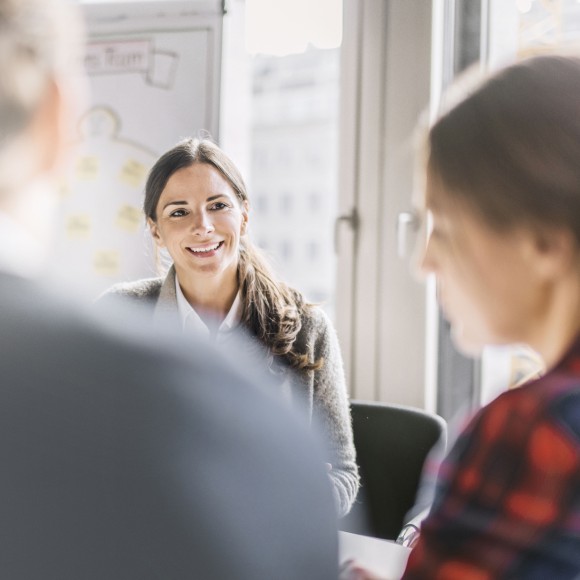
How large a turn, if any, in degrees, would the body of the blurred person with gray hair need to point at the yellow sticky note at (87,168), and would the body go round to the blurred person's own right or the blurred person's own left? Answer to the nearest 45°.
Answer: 0° — they already face it

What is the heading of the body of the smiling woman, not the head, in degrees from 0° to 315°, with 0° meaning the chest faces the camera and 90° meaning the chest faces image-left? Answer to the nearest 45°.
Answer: approximately 0°

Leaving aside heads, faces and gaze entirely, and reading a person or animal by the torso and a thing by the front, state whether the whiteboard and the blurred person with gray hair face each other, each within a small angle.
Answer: yes

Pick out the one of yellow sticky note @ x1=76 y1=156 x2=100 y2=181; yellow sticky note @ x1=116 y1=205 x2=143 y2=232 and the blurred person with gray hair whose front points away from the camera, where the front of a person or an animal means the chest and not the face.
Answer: the blurred person with gray hair

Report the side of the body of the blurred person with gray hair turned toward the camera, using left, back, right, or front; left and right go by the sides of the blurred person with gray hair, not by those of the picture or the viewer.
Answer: back

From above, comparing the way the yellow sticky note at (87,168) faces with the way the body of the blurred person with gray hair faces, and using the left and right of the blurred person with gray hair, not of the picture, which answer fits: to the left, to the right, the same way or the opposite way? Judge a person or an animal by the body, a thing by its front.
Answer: the opposite way

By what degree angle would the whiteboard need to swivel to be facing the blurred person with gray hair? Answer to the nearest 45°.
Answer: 0° — it already faces them

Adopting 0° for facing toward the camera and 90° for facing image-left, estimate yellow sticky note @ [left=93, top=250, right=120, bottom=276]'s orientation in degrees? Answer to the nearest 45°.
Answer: approximately 0°

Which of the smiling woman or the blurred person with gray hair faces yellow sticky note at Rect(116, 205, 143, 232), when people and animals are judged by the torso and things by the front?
the blurred person with gray hair

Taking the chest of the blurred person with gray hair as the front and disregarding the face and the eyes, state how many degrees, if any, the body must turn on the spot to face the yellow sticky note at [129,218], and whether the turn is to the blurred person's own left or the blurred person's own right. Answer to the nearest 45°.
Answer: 0° — they already face it

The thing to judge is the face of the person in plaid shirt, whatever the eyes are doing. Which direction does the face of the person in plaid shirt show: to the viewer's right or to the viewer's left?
to the viewer's left
